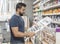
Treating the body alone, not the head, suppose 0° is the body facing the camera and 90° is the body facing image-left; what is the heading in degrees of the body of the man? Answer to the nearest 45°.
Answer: approximately 270°
